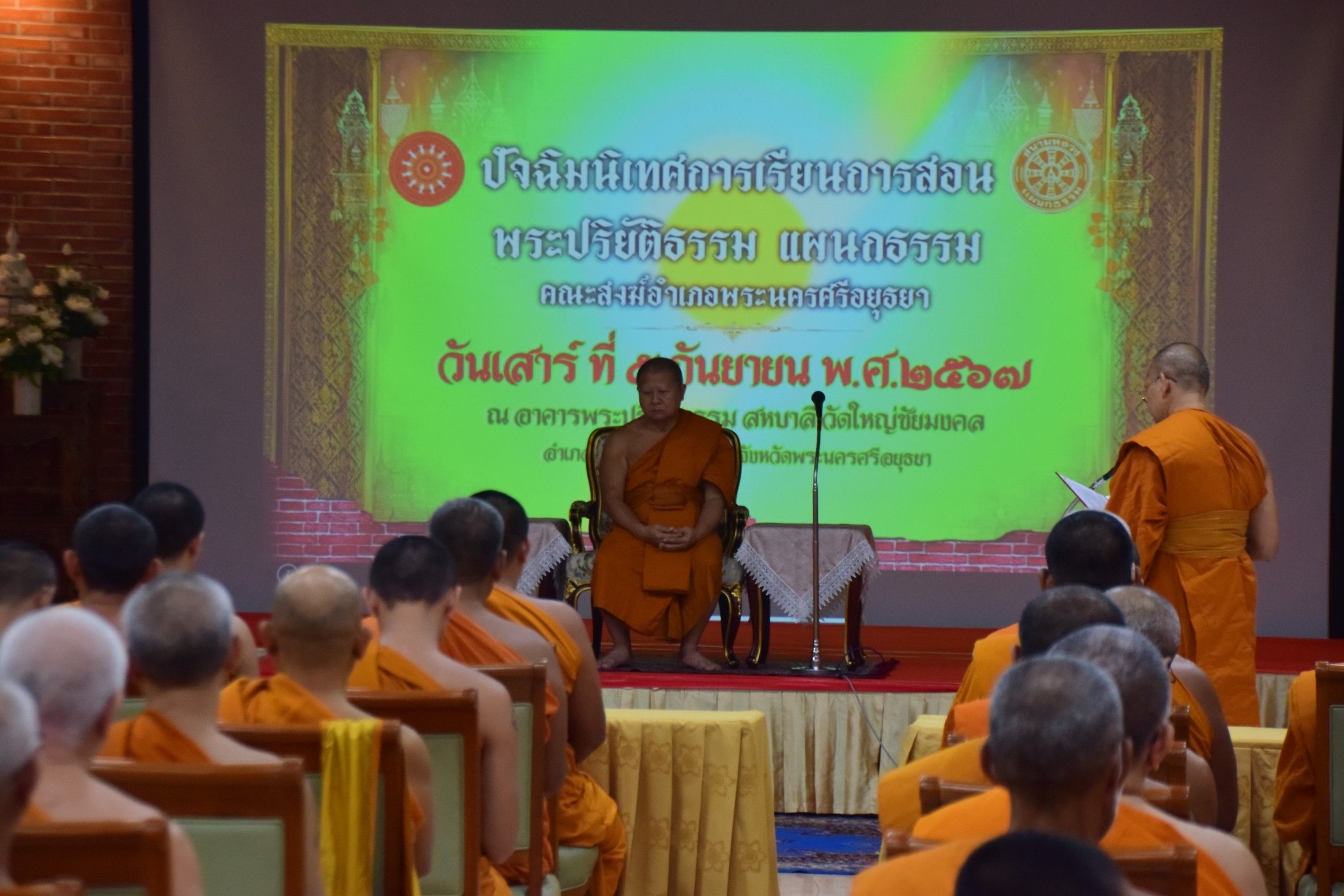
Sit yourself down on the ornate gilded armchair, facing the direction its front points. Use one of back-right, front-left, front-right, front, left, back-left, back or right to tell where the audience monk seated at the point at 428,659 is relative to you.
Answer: front

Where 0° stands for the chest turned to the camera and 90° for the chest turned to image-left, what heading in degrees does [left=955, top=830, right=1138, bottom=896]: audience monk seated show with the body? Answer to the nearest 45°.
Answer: approximately 180°

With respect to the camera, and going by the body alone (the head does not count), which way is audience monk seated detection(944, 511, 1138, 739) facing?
away from the camera

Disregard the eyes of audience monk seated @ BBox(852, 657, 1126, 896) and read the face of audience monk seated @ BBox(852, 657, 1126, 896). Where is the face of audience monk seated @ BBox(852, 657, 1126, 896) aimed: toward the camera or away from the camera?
away from the camera

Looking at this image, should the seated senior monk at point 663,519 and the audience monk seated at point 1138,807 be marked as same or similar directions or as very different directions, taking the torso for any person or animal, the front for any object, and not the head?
very different directions

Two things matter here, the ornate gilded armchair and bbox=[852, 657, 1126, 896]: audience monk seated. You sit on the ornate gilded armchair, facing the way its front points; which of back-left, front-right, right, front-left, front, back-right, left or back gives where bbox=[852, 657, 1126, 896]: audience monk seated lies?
front

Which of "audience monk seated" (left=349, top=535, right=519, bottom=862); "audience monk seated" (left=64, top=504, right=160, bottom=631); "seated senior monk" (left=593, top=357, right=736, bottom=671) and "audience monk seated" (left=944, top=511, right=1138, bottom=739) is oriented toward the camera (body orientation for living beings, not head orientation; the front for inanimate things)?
the seated senior monk

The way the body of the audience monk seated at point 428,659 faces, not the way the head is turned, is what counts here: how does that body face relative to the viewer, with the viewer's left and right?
facing away from the viewer

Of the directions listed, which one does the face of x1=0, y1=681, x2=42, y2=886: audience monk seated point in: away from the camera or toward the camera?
away from the camera

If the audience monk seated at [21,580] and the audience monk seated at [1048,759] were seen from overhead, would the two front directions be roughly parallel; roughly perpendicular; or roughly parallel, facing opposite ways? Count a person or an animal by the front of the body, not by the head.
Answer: roughly parallel

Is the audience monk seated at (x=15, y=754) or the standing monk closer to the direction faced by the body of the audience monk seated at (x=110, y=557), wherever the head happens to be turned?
the standing monk

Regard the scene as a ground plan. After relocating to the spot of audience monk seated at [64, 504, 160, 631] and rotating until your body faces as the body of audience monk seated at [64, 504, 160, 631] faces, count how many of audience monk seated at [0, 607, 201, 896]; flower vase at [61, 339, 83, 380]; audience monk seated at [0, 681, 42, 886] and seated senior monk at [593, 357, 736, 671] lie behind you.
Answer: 2

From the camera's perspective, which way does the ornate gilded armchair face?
toward the camera

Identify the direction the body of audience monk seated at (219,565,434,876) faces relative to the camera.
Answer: away from the camera

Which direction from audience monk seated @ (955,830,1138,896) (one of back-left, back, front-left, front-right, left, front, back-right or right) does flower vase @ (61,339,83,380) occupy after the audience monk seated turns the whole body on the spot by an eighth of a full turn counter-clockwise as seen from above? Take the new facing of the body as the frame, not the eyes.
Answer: front

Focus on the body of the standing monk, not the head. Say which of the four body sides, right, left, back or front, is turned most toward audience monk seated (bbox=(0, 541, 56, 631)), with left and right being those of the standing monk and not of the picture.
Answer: left

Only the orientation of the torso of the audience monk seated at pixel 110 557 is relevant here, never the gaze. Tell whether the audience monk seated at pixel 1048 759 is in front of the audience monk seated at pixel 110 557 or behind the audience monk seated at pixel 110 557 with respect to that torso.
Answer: behind

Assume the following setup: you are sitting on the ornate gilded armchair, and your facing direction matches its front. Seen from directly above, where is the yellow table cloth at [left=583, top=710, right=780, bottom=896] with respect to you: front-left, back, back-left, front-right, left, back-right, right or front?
front

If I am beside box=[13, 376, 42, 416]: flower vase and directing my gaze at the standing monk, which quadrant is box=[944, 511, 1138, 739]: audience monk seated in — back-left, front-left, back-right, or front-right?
front-right

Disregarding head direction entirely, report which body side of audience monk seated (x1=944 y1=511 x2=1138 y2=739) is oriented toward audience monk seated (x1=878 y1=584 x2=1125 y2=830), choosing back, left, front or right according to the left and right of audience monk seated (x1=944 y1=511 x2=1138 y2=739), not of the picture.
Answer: back
